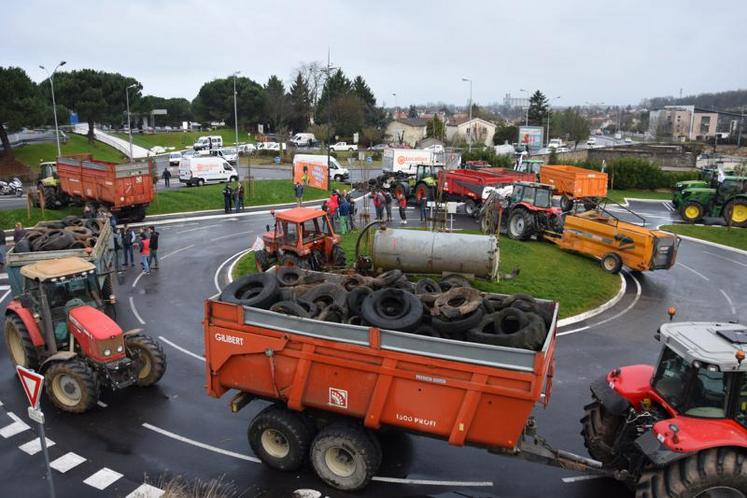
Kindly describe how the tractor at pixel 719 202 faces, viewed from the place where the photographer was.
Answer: facing to the left of the viewer

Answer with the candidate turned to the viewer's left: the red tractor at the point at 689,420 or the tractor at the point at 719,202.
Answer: the tractor

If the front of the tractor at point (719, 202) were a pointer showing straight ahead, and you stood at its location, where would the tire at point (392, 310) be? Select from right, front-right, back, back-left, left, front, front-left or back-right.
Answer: left

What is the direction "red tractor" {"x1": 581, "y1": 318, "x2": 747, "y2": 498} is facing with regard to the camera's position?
facing away from the viewer and to the right of the viewer

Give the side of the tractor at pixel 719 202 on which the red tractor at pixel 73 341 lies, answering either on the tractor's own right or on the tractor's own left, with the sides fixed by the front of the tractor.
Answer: on the tractor's own left

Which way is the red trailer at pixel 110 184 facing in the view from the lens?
facing away from the viewer and to the left of the viewer

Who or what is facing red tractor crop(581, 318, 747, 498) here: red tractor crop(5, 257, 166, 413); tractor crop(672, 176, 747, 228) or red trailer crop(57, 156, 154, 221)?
red tractor crop(5, 257, 166, 413)

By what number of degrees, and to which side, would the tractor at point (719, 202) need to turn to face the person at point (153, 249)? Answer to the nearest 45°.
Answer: approximately 45° to its left

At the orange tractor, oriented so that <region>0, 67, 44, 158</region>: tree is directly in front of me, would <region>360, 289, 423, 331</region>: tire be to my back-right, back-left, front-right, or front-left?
back-left

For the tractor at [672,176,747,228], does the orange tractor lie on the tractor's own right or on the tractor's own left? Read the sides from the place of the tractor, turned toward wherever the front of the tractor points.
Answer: on the tractor's own left

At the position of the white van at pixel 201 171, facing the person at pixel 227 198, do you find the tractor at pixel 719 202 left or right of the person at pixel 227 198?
left

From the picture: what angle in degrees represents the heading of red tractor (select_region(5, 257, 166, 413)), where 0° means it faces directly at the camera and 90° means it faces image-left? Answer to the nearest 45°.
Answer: approximately 315°

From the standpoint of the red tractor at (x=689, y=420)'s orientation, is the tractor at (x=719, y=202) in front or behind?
in front

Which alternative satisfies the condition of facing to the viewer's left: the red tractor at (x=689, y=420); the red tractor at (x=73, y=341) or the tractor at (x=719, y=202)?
the tractor

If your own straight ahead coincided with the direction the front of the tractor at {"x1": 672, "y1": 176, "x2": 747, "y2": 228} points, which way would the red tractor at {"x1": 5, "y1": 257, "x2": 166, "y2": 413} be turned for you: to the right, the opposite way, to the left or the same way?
the opposite way
